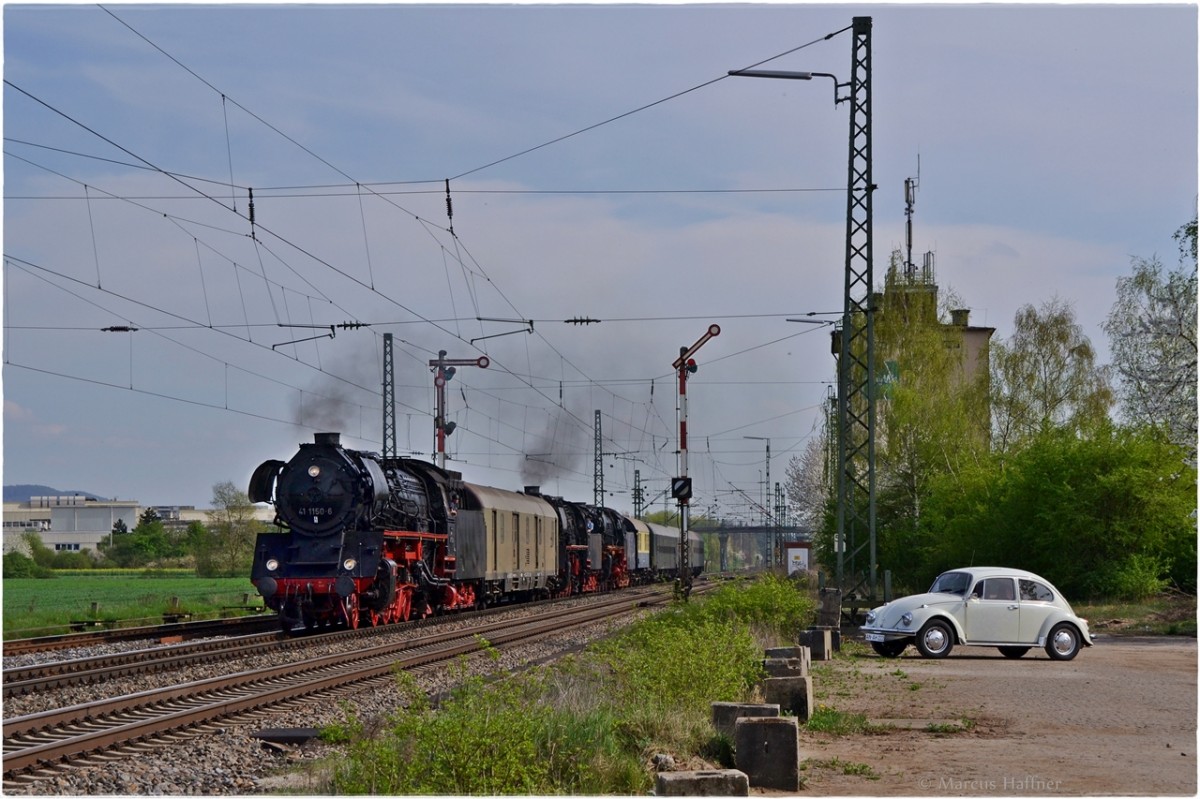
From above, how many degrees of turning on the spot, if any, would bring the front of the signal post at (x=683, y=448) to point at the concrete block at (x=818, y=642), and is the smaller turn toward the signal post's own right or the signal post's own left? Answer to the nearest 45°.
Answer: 0° — it already faces it

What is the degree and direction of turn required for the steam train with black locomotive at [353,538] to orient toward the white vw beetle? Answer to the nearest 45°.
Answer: approximately 90° to its left

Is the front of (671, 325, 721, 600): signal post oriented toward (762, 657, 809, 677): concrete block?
yes

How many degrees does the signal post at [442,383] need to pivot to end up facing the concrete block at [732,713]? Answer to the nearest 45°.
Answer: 0° — it already faces it

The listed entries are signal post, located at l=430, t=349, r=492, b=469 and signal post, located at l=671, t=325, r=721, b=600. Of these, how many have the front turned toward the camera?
2

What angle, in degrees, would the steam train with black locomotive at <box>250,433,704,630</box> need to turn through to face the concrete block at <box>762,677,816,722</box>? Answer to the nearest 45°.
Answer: approximately 45° to its left

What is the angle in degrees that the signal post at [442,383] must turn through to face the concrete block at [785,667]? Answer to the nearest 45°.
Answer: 0° — it already faces it

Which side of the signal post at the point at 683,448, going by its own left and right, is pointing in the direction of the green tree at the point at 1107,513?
left

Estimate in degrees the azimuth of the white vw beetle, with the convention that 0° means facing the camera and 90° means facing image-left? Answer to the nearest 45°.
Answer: approximately 45°

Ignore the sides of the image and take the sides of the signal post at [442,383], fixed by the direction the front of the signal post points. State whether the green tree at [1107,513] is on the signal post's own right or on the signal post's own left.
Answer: on the signal post's own left
